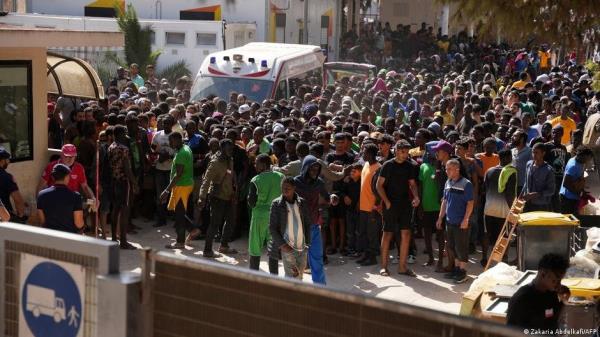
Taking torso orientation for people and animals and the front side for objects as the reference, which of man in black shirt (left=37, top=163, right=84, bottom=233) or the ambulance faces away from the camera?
the man in black shirt

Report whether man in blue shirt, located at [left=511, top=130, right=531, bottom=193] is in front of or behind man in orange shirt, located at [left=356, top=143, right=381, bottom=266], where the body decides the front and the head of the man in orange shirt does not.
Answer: behind

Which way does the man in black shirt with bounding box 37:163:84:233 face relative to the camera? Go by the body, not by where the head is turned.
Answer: away from the camera

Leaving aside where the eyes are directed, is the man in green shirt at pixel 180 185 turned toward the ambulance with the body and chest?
no

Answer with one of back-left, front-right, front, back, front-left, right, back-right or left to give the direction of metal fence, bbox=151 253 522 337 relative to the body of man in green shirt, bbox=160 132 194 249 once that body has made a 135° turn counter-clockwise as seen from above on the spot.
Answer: front-right

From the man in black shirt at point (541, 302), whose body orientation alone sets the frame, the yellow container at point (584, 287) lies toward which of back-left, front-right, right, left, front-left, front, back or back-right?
back-left

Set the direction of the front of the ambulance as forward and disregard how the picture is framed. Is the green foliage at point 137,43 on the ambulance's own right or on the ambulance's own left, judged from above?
on the ambulance's own right

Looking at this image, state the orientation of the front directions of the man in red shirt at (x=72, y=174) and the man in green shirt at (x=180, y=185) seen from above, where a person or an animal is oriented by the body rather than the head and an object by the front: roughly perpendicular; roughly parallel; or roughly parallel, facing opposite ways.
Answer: roughly perpendicular

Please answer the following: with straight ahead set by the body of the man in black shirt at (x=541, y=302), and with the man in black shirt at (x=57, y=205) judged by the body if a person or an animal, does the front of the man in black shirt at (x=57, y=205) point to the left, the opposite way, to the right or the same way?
the opposite way

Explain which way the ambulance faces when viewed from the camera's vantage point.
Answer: facing the viewer and to the left of the viewer

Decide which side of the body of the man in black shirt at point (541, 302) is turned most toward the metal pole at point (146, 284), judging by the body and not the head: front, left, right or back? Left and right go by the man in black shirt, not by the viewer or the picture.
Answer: right
